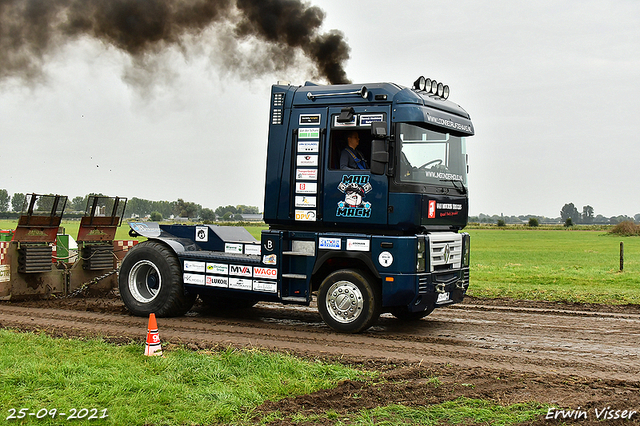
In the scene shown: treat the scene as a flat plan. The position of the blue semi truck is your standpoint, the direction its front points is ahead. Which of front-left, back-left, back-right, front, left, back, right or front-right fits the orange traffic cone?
right

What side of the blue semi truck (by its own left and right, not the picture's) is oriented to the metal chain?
back

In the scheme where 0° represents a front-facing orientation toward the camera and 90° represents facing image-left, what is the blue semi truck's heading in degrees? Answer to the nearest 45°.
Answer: approximately 315°
